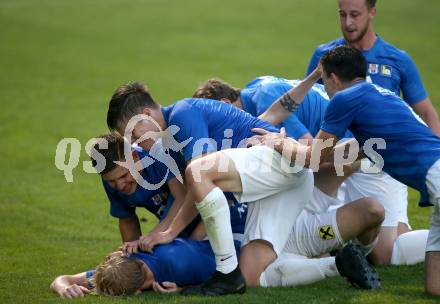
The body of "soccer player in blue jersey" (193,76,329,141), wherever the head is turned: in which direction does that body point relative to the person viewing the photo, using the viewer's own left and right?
facing to the left of the viewer

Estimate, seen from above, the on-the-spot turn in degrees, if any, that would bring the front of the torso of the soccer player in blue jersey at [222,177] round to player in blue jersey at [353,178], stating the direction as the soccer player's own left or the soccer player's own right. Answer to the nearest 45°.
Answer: approximately 135° to the soccer player's own right

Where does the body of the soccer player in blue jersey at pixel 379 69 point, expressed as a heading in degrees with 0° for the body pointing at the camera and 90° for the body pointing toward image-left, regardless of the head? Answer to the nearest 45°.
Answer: approximately 45°

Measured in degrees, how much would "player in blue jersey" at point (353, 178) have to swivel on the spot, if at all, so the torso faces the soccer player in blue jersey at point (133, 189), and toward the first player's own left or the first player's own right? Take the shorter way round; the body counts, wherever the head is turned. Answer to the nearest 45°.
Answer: approximately 45° to the first player's own left

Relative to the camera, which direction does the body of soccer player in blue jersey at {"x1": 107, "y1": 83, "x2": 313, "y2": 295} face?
to the viewer's left

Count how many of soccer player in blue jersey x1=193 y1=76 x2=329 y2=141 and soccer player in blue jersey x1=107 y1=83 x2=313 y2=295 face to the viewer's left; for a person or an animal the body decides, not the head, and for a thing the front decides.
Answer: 2

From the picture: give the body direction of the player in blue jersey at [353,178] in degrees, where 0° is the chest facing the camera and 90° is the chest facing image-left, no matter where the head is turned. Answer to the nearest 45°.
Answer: approximately 90°

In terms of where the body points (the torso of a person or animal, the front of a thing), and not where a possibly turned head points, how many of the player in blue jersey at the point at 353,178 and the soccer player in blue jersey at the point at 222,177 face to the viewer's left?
2

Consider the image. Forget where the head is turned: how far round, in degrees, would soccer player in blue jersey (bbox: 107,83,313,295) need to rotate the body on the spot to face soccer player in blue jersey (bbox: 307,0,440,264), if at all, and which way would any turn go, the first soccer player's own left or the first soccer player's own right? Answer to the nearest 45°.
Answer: approximately 135° to the first soccer player's own right
